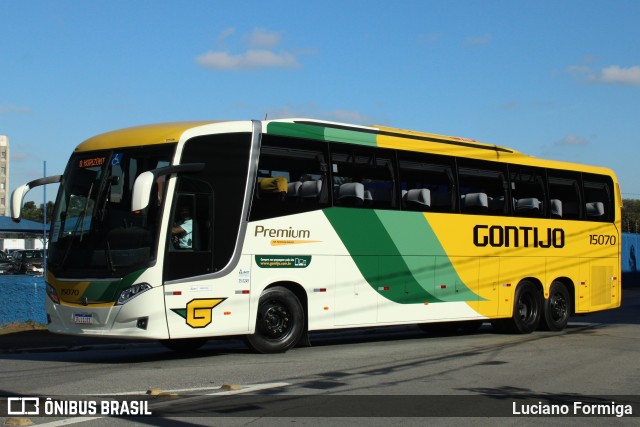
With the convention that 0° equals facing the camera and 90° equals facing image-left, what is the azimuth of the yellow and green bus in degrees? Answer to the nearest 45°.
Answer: approximately 45°
